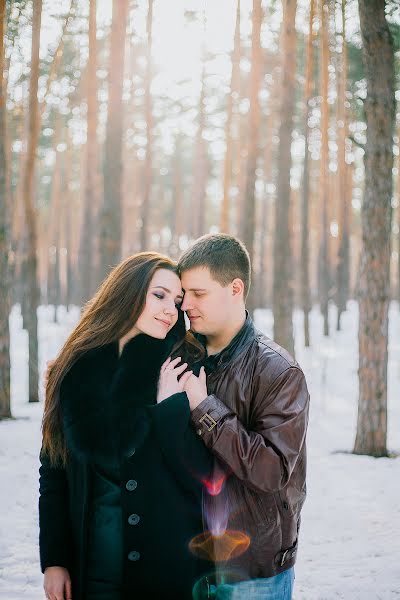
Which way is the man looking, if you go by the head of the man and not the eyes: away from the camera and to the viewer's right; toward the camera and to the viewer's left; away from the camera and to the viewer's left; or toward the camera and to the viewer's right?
toward the camera and to the viewer's left

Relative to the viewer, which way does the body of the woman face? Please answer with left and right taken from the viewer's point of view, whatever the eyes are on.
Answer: facing the viewer and to the right of the viewer

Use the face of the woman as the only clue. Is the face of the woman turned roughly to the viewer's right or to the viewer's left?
to the viewer's right
